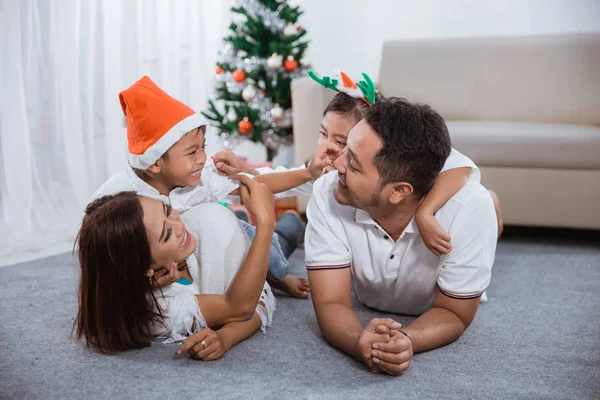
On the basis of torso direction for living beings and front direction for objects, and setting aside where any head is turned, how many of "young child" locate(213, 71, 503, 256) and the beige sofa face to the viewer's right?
0

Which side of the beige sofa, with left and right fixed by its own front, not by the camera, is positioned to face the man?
front

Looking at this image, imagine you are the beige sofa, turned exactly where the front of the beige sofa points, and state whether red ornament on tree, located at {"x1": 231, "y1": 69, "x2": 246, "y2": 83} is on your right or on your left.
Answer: on your right

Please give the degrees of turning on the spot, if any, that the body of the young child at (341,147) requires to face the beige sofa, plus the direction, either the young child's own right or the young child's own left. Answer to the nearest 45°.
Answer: approximately 180°

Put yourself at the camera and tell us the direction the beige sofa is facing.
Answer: facing the viewer

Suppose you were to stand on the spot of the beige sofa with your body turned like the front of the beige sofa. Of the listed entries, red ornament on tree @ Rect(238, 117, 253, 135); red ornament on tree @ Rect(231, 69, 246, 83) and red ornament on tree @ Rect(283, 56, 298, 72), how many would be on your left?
0

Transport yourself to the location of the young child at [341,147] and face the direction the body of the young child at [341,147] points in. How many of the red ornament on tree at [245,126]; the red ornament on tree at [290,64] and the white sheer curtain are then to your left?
0

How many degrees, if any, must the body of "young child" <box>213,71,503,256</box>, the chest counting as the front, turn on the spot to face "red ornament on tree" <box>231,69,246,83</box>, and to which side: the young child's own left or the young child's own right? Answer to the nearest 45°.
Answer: approximately 135° to the young child's own right

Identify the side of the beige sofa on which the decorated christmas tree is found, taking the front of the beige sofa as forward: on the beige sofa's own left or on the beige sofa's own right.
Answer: on the beige sofa's own right

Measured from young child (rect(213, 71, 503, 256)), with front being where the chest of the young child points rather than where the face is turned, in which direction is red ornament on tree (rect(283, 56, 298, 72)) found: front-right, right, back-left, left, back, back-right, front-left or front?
back-right

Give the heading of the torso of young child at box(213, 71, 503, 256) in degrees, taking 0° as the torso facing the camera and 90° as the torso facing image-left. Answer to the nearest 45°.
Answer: approximately 45°

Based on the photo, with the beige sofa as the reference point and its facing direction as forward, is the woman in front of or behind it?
in front

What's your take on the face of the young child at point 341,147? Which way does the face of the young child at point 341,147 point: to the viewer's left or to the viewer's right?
to the viewer's left

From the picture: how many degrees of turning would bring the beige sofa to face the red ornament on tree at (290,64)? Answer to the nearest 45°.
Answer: approximately 90° to its right

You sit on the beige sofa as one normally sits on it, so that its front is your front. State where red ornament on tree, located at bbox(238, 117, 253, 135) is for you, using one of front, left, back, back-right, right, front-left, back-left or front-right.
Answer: right

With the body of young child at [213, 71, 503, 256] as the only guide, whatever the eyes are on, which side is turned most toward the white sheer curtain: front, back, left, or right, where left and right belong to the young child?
right
